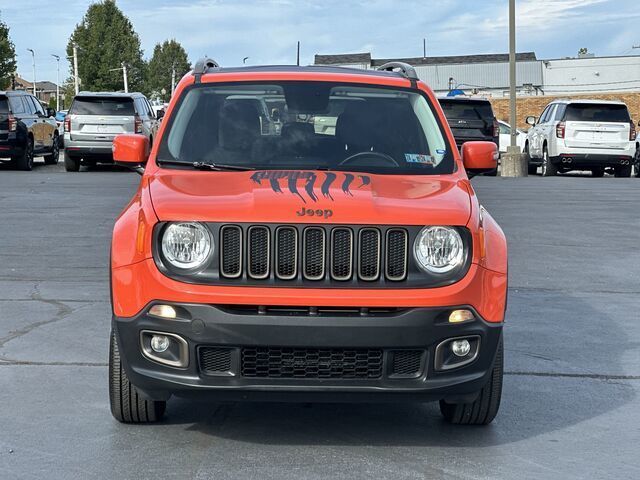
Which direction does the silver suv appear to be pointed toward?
away from the camera

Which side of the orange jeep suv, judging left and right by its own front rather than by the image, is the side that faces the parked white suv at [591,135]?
back

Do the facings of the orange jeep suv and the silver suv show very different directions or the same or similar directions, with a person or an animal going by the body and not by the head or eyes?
very different directions

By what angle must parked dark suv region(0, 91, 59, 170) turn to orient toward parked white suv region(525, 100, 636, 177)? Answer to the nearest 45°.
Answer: approximately 45° to its right

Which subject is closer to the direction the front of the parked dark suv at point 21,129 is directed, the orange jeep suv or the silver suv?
the silver suv

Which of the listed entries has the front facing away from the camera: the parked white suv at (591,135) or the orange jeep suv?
the parked white suv

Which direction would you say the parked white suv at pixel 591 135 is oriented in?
away from the camera

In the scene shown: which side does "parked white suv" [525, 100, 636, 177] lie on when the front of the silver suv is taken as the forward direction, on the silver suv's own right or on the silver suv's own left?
on the silver suv's own right

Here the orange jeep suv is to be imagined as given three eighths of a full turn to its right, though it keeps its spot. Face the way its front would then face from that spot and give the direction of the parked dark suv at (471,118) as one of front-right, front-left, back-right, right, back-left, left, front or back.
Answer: front-right

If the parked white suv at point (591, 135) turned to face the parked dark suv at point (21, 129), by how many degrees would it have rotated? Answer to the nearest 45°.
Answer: approximately 90° to its left

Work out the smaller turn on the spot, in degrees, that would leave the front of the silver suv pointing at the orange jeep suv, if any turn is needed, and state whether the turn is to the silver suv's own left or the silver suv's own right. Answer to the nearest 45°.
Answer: approximately 180°
